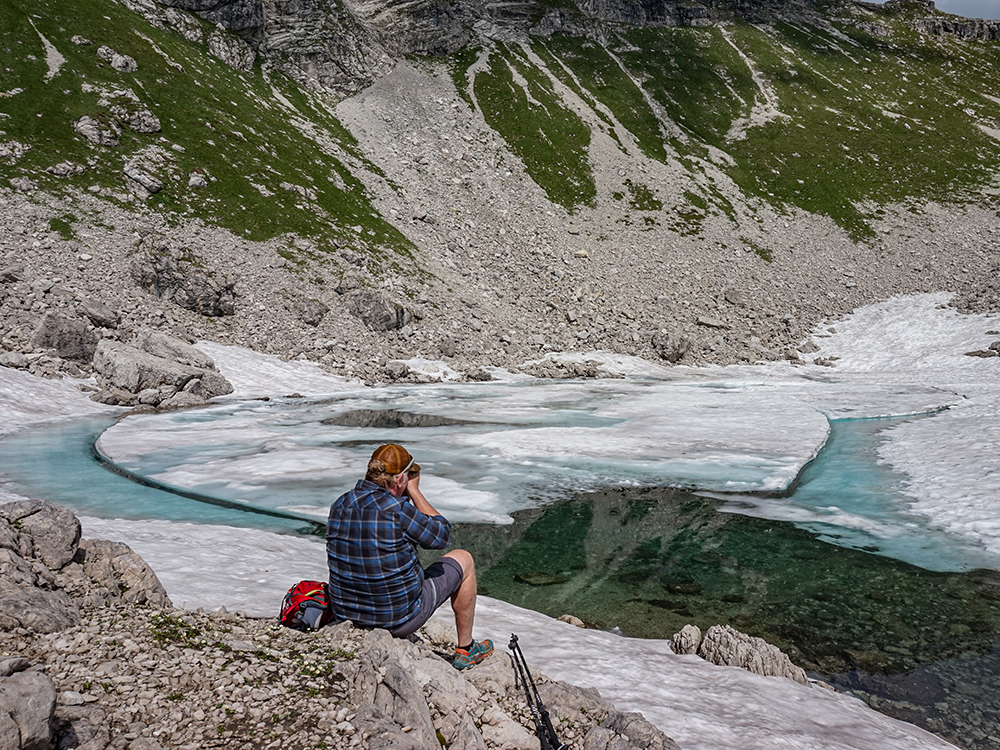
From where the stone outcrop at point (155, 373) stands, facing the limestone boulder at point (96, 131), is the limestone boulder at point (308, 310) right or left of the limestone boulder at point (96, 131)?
right

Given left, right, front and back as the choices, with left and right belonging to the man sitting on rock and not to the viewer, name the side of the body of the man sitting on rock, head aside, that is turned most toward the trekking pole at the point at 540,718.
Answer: right

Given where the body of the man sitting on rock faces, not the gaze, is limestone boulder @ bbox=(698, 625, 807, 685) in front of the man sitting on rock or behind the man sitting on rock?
in front

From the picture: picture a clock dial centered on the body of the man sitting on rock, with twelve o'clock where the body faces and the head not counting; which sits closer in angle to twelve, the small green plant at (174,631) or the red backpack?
the red backpack

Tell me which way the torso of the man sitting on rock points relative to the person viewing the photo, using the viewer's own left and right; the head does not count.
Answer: facing away from the viewer and to the right of the viewer

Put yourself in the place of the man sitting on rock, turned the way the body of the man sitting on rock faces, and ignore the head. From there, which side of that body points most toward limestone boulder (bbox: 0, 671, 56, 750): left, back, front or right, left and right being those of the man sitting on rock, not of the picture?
back

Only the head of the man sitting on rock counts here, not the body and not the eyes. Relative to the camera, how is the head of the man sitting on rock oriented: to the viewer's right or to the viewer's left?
to the viewer's right

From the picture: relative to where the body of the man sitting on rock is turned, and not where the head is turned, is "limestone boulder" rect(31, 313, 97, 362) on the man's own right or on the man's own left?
on the man's own left

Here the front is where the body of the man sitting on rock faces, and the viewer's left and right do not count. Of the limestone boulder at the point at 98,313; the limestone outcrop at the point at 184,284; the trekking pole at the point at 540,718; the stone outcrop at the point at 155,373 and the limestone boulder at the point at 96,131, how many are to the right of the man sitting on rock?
1
